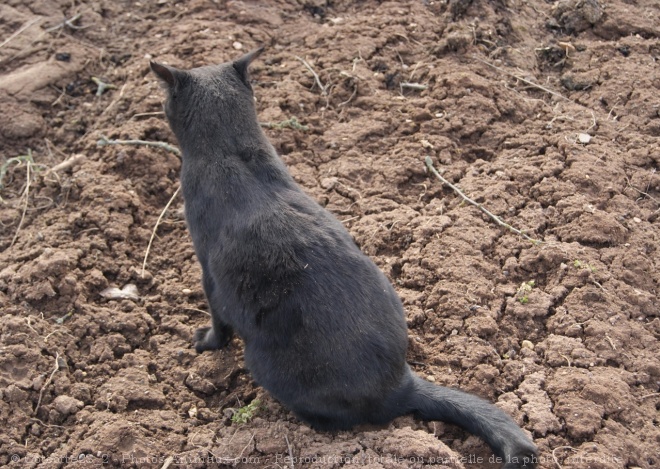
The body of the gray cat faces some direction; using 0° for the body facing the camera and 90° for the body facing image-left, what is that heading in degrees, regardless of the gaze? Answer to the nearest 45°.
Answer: approximately 135°

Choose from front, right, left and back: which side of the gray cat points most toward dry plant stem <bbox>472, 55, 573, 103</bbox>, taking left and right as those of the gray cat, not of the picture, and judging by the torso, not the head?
right

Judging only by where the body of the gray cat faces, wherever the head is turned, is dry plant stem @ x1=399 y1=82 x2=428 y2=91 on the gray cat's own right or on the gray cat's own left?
on the gray cat's own right

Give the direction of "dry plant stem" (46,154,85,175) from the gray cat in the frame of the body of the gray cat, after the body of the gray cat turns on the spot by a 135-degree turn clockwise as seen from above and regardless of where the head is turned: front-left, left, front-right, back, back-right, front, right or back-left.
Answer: back-left

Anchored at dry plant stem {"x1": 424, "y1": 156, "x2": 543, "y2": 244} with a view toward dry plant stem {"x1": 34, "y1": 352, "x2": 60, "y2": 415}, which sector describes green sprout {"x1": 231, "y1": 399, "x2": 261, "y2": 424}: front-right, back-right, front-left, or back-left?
front-left

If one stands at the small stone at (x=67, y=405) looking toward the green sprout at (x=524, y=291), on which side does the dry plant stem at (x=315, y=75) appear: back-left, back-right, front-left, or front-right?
front-left

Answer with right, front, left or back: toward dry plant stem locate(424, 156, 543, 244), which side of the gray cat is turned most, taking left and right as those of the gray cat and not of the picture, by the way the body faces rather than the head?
right

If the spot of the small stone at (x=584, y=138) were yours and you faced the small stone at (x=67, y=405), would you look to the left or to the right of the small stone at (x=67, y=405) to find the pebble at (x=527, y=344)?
left

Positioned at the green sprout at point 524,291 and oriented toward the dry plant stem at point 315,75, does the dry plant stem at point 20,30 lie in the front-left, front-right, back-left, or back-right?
front-left

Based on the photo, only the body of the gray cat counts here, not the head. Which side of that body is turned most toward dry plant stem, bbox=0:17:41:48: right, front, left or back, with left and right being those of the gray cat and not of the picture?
front

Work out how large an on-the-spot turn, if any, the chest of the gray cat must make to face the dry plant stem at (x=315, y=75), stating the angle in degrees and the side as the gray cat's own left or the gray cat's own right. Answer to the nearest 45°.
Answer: approximately 45° to the gray cat's own right

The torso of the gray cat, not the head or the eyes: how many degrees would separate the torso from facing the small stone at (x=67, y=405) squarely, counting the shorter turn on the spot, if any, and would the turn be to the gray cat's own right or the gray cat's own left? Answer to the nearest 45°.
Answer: approximately 45° to the gray cat's own left
